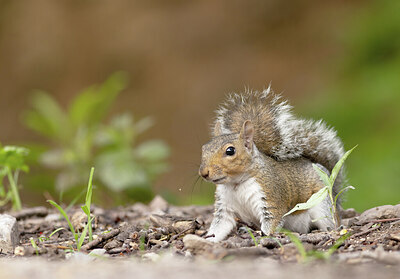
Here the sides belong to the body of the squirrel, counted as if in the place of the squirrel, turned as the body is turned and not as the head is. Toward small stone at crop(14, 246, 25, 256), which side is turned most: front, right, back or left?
front

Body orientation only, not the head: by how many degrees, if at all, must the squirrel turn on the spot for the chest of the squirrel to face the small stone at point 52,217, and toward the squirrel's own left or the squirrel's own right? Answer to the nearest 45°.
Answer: approximately 45° to the squirrel's own right

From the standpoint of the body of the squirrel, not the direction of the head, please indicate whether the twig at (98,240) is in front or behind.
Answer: in front

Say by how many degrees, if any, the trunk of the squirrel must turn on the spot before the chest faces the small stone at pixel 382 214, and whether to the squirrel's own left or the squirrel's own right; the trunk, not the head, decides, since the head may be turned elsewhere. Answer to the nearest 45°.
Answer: approximately 135° to the squirrel's own left

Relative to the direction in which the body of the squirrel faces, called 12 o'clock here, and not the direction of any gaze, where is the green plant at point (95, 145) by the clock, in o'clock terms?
The green plant is roughly at 3 o'clock from the squirrel.

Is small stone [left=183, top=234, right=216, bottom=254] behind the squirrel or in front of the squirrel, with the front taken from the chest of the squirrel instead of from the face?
in front

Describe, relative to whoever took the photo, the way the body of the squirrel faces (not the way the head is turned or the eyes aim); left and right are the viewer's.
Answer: facing the viewer and to the left of the viewer

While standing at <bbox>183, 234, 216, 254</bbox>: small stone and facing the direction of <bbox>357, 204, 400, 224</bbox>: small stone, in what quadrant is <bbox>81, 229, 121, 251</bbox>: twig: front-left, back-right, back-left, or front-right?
back-left

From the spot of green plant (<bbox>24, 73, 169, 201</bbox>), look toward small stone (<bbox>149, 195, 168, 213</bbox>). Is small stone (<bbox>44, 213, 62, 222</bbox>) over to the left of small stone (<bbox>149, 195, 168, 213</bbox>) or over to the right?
right

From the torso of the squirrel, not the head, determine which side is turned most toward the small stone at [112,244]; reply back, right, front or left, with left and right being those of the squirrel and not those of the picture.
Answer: front

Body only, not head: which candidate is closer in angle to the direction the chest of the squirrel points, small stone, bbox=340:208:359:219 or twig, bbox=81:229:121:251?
the twig

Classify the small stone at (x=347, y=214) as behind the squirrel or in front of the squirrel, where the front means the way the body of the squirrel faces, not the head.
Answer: behind

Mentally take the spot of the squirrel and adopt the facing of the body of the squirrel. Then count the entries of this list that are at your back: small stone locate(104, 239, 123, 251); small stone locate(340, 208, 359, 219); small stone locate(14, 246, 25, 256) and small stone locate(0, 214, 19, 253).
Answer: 1

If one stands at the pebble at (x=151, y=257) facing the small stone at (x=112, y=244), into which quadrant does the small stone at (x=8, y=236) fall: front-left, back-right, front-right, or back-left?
front-left
